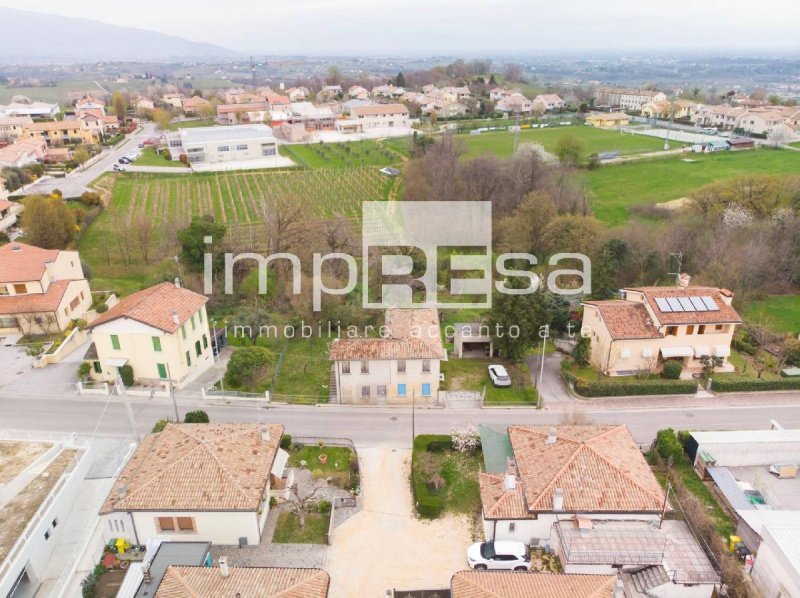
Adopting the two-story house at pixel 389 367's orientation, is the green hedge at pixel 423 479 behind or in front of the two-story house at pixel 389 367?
in front

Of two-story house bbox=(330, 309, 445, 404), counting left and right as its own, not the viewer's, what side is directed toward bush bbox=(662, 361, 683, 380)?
left

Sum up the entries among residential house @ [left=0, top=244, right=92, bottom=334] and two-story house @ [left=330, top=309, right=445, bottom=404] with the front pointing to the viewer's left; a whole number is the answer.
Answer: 0

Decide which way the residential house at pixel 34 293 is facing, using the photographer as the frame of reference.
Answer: facing the viewer

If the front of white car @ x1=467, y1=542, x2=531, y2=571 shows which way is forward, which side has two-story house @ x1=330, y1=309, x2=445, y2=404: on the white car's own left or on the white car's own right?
on the white car's own right

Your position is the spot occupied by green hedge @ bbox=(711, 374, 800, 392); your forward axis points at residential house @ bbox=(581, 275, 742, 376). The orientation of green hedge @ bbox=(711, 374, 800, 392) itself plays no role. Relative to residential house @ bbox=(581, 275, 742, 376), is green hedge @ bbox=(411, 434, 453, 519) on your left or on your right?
left

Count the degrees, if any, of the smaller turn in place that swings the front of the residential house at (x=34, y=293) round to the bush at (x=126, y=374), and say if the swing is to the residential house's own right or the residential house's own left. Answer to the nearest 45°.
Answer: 0° — it already faces it

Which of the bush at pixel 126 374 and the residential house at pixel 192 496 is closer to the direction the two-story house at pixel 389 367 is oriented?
the residential house

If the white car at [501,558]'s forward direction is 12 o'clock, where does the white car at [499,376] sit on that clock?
the white car at [499,376] is roughly at 3 o'clock from the white car at [501,558].

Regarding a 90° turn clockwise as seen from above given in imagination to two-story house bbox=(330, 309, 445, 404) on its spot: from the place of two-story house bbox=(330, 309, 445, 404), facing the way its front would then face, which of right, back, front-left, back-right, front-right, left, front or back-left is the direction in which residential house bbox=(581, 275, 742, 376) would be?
back
